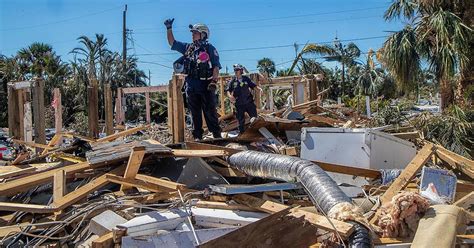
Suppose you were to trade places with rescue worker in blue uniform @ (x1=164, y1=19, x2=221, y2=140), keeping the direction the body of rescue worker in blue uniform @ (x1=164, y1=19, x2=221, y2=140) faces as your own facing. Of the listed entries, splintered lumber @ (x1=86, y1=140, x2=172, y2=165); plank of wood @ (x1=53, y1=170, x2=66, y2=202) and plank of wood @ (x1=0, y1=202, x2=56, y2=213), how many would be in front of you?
3

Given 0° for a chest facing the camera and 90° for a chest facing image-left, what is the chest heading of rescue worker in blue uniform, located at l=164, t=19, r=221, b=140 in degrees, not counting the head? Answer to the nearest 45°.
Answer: approximately 45°

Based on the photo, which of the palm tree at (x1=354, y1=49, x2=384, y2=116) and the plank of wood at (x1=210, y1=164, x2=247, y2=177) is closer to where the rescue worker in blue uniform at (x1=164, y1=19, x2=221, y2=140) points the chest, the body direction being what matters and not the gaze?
the plank of wood

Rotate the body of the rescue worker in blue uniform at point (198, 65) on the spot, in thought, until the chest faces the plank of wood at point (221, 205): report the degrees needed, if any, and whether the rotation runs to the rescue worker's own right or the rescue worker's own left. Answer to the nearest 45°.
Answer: approximately 45° to the rescue worker's own left

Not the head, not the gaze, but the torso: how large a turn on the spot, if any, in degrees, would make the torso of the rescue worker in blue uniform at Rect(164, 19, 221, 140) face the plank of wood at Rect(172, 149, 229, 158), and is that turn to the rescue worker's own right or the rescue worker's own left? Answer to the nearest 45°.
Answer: approximately 45° to the rescue worker's own left

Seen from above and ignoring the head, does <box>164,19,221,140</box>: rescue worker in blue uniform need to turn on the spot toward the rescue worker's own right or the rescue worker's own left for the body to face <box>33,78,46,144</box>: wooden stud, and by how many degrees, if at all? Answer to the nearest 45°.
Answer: approximately 90° to the rescue worker's own right

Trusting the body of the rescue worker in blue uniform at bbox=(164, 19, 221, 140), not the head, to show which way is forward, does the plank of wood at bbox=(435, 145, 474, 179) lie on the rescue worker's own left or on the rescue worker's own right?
on the rescue worker's own left

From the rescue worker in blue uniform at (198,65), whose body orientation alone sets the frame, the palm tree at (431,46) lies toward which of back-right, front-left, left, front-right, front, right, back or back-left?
back

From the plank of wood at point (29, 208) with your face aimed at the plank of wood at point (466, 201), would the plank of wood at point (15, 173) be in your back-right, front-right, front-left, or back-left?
back-left
